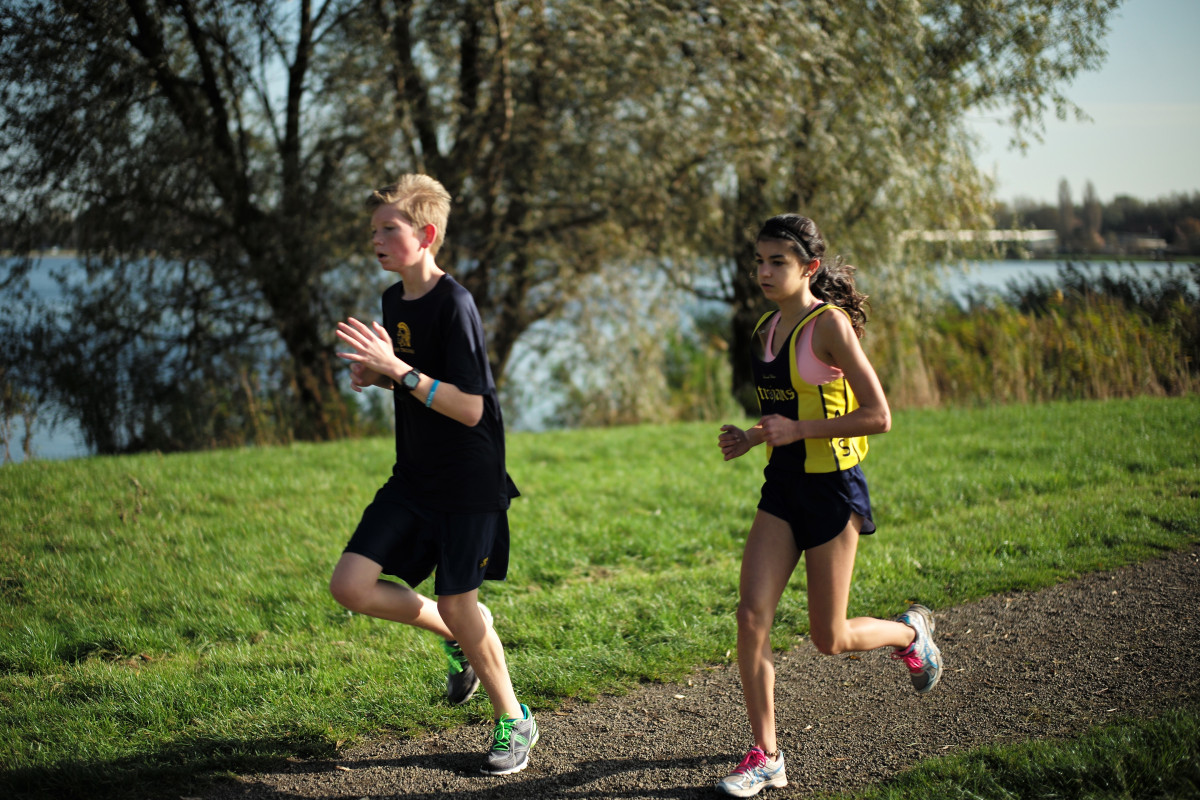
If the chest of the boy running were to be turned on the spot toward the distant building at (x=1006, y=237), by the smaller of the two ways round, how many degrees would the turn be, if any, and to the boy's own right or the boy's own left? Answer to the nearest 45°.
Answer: approximately 180°

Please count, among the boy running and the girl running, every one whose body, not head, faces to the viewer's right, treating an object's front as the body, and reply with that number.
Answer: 0

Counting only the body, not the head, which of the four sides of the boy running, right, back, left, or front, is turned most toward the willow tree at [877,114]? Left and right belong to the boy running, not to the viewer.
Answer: back

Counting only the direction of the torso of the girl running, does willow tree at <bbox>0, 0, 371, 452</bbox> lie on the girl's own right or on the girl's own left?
on the girl's own right

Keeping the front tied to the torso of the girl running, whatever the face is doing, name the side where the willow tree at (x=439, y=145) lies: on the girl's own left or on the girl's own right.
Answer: on the girl's own right

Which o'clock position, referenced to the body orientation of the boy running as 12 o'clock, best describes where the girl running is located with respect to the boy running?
The girl running is roughly at 8 o'clock from the boy running.

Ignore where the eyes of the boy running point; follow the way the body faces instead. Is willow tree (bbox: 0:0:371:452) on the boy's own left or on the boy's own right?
on the boy's own right

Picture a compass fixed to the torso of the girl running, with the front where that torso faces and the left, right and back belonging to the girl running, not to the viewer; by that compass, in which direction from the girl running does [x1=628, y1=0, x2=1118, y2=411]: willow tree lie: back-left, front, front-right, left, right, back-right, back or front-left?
back-right

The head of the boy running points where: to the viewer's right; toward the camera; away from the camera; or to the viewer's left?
to the viewer's left

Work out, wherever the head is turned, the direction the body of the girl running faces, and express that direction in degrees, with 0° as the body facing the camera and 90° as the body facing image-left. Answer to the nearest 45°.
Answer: approximately 45°
